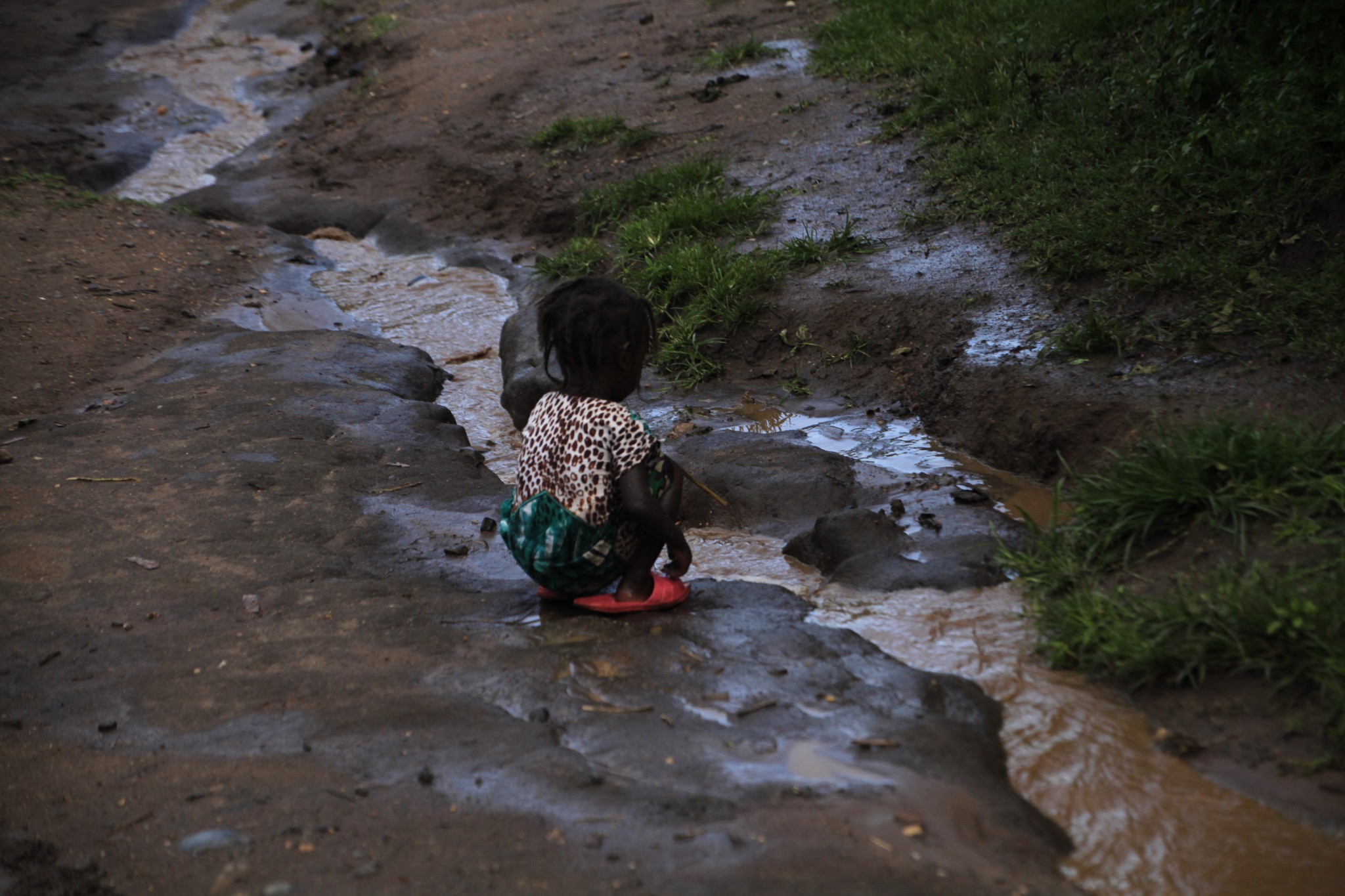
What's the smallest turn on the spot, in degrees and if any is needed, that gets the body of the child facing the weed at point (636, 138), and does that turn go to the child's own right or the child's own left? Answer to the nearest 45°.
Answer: approximately 45° to the child's own left

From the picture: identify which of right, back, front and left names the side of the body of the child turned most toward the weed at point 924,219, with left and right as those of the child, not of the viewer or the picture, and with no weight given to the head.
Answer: front

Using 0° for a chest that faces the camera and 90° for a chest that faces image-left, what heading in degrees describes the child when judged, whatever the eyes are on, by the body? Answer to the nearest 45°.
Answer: approximately 225°

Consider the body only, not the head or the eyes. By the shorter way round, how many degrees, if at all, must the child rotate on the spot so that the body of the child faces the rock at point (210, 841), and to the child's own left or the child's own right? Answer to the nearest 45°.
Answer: approximately 180°

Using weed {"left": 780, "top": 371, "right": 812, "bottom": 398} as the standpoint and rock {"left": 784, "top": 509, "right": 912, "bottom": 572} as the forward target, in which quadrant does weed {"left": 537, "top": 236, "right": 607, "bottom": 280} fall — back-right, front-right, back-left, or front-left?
back-right

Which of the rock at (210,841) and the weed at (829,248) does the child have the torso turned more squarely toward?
the weed

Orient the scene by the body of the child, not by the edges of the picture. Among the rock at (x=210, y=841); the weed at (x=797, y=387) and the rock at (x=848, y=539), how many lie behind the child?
1

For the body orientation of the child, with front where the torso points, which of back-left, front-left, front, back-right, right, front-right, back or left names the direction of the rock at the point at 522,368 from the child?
front-left

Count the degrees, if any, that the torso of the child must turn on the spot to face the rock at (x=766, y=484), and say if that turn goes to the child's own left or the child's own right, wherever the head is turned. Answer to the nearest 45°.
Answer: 0° — they already face it

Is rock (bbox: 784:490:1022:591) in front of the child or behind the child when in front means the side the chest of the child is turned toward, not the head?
in front

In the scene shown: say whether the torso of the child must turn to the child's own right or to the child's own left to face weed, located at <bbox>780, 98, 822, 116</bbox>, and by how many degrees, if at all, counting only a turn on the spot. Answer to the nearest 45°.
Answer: approximately 45° to the child's own left

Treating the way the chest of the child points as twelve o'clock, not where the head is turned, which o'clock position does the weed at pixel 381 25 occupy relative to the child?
The weed is roughly at 10 o'clock from the child.

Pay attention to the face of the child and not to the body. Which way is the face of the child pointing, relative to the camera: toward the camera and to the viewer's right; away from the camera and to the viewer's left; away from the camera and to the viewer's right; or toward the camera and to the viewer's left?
away from the camera and to the viewer's right
